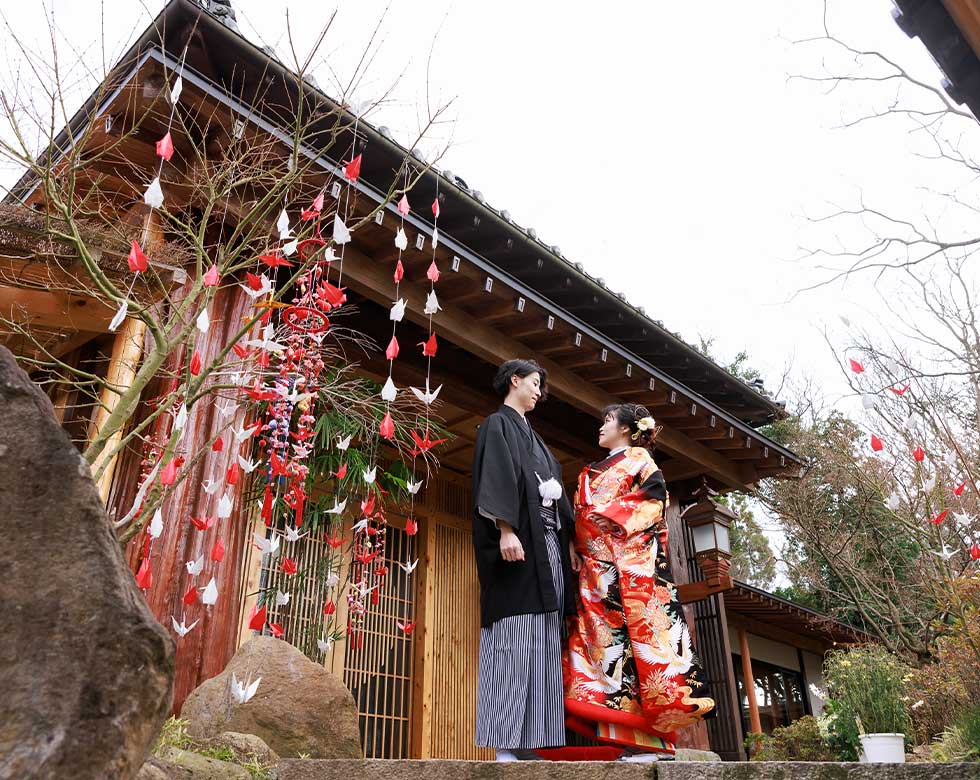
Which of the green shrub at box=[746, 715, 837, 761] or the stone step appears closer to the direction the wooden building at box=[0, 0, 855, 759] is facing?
the stone step

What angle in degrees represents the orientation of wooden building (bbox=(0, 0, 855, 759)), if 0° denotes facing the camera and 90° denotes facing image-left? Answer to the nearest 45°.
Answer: approximately 315°

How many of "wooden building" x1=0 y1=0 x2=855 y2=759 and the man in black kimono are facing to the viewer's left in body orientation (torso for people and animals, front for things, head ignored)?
0

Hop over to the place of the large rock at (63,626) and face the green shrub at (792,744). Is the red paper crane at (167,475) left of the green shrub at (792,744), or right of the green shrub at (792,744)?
left

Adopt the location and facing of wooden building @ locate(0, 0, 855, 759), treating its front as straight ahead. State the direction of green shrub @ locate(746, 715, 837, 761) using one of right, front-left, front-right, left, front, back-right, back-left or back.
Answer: left

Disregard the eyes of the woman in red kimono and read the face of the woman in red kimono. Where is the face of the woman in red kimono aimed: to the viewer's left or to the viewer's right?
to the viewer's left

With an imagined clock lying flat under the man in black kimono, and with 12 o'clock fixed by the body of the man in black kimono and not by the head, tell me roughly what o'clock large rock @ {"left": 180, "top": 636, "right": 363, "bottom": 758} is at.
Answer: The large rock is roughly at 5 o'clock from the man in black kimono.

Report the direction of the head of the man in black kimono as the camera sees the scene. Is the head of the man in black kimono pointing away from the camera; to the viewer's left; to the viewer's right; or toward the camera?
to the viewer's right

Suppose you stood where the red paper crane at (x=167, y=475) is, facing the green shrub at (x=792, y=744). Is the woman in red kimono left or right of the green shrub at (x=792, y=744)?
right
